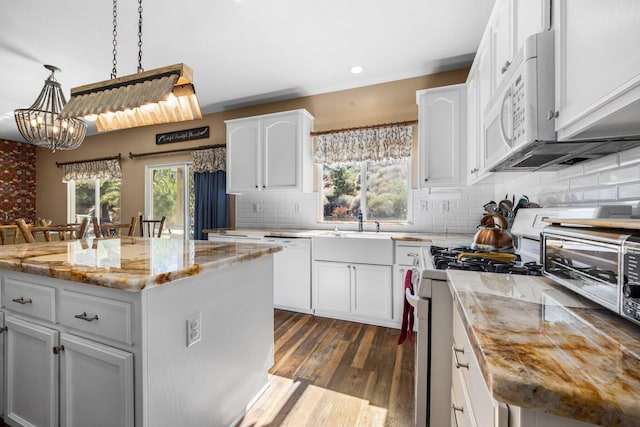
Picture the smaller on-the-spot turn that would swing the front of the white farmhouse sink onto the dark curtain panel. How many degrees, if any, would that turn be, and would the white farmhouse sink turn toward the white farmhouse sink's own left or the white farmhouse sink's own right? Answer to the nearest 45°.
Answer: approximately 135° to the white farmhouse sink's own right

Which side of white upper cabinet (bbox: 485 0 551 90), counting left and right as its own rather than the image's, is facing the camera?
left

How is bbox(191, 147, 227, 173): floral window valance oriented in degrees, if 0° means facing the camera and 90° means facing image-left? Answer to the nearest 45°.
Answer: approximately 45°

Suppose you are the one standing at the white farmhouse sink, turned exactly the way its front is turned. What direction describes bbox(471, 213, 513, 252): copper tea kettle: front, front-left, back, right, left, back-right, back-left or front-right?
front-left

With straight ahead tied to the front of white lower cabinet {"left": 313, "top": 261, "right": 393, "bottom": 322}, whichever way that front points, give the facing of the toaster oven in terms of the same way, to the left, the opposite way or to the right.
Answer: to the right

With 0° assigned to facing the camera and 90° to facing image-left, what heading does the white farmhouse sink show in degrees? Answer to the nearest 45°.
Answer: approximately 0°

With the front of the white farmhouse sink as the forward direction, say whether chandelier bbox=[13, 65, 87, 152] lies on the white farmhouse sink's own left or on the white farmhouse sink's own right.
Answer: on the white farmhouse sink's own right

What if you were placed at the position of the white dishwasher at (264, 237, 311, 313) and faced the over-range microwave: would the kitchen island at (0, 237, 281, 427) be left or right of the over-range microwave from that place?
right

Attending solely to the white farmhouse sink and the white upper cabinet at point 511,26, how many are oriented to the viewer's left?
1

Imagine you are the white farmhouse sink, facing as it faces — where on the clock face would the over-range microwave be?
The over-range microwave is roughly at 11 o'clock from the white farmhouse sink.

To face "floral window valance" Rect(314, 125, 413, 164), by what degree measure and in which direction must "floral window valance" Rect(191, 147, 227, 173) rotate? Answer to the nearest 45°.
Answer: approximately 90° to its left
